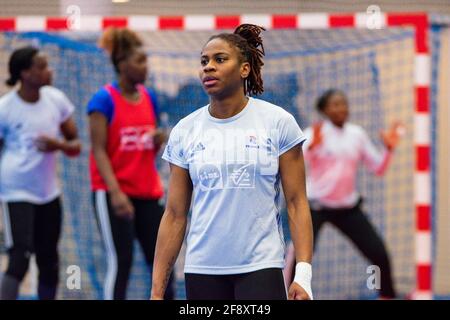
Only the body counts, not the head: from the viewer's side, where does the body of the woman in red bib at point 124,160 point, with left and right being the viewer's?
facing the viewer and to the right of the viewer

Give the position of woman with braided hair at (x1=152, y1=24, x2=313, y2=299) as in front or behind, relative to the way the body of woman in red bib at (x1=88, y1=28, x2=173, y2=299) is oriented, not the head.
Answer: in front

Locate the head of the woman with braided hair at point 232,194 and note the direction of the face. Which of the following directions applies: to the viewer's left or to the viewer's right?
to the viewer's left
